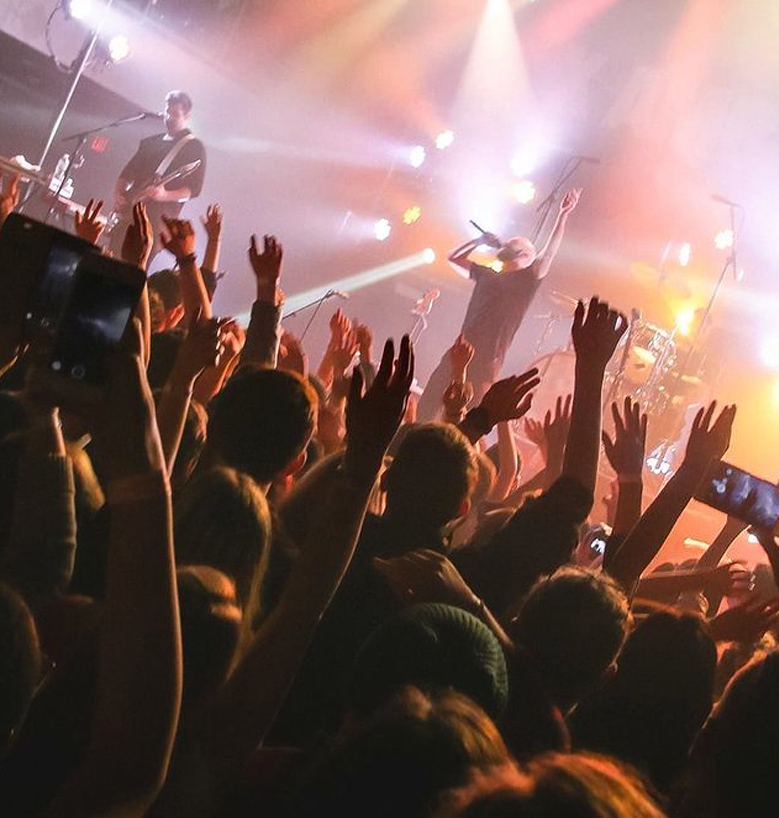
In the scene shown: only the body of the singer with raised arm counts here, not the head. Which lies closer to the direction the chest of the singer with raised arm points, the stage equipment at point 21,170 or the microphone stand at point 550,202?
the stage equipment

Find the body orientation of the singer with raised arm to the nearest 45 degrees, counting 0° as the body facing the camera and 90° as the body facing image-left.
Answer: approximately 45°

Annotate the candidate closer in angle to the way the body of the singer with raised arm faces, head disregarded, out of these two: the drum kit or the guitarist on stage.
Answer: the guitarist on stage

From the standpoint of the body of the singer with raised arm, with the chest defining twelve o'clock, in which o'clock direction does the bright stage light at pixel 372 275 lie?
The bright stage light is roughly at 4 o'clock from the singer with raised arm.

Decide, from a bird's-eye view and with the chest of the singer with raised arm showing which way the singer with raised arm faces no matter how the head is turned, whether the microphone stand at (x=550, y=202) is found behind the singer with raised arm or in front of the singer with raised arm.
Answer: behind
